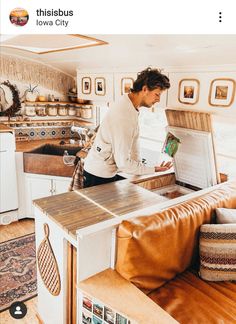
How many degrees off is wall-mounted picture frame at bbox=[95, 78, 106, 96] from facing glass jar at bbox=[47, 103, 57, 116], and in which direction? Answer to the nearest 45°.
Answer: approximately 90° to its right

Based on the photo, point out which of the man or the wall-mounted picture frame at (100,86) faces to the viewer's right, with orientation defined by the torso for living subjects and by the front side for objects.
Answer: the man

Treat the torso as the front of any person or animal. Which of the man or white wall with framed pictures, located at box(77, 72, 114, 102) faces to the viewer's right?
the man

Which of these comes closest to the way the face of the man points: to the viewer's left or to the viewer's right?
to the viewer's right

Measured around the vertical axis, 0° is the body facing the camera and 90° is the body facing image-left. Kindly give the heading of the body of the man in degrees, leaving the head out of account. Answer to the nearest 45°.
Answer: approximately 270°

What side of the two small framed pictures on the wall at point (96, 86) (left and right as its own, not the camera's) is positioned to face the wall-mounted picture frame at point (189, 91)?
left

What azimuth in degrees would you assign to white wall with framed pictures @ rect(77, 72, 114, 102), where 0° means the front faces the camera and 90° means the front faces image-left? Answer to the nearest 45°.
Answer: approximately 45°

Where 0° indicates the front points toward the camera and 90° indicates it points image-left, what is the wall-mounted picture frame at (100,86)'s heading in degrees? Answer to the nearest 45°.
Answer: approximately 45°

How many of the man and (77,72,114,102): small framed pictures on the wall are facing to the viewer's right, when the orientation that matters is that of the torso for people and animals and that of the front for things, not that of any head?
1
